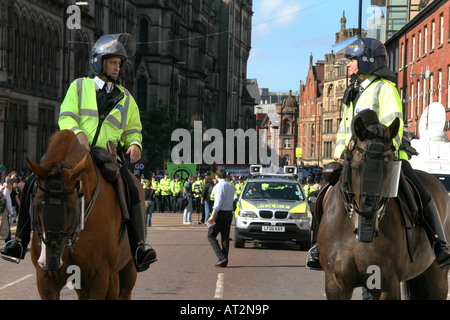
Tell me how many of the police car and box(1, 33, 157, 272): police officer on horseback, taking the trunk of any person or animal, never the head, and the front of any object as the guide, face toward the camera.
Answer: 2

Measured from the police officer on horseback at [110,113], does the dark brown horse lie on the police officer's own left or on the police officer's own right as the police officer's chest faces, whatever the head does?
on the police officer's own left

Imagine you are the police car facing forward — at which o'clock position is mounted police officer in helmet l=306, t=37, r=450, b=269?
The mounted police officer in helmet is roughly at 12 o'clock from the police car.

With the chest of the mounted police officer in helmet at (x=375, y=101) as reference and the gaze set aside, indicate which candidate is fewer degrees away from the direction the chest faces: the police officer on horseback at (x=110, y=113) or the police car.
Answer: the police officer on horseback

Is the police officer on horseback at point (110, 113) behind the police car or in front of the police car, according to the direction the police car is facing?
in front

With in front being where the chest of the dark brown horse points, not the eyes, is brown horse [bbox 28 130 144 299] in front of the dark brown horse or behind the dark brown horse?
in front

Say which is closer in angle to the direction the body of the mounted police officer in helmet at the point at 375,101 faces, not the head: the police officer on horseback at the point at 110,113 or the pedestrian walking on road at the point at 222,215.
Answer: the police officer on horseback

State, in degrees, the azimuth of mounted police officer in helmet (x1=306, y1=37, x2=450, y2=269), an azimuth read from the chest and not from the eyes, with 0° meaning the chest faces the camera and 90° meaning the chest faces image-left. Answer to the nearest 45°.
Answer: approximately 45°

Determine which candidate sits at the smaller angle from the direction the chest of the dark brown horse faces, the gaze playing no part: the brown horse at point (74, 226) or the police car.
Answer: the brown horse
